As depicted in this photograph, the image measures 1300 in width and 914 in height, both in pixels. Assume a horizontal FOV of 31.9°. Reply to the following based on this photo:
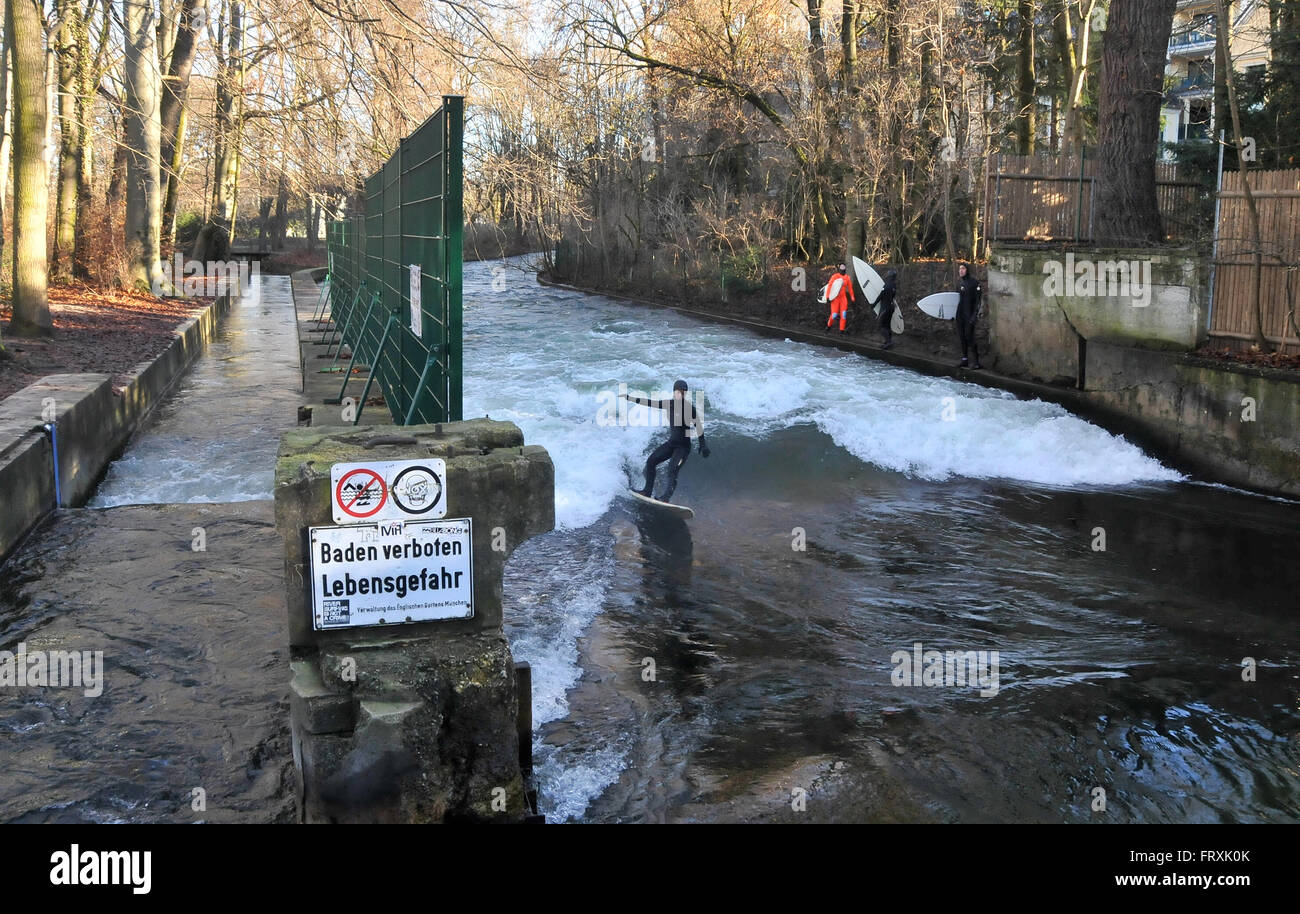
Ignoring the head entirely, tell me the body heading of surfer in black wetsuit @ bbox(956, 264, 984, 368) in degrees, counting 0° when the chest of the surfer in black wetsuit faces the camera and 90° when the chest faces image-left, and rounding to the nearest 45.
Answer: approximately 45°

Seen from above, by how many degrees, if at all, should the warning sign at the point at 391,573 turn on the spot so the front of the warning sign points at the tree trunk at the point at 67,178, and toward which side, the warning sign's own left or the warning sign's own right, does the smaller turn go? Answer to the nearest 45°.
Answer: approximately 180°

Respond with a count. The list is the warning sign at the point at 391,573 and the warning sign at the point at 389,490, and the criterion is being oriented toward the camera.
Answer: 2

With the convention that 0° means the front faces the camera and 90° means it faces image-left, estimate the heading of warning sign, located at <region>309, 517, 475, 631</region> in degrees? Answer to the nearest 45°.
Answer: approximately 0°

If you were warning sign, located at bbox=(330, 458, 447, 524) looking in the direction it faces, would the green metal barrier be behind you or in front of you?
behind

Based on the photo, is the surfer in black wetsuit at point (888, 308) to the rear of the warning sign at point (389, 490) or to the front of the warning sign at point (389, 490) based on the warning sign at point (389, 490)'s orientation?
to the rear

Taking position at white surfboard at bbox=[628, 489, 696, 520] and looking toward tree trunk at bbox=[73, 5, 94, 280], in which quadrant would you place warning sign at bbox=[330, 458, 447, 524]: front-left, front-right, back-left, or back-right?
back-left

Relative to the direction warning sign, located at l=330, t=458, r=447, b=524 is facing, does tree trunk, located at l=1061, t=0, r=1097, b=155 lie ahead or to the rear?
to the rear
